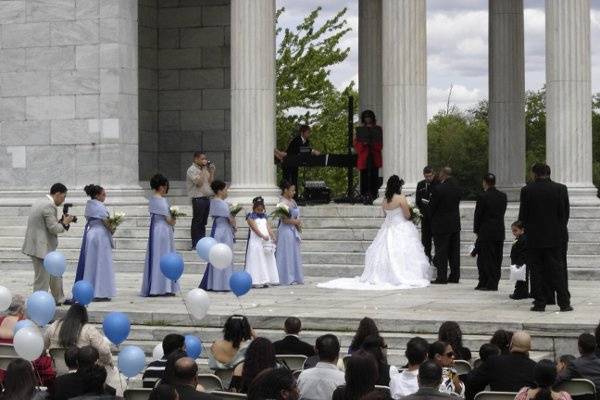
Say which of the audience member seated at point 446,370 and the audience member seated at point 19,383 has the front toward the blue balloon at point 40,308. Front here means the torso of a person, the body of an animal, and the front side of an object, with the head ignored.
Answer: the audience member seated at point 19,383

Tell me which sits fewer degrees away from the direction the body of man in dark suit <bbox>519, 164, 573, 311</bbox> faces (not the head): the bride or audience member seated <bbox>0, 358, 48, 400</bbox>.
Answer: the bride

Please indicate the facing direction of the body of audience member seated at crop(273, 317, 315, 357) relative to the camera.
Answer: away from the camera

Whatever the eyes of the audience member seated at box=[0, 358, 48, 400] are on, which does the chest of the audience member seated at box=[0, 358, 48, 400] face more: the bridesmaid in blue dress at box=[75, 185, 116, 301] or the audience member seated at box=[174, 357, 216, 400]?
the bridesmaid in blue dress

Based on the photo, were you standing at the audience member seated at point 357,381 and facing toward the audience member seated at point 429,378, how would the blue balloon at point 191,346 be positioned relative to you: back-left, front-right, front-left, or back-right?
back-left

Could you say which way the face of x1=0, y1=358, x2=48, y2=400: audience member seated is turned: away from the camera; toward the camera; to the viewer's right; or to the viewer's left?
away from the camera

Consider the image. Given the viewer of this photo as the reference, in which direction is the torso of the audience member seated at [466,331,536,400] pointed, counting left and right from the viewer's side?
facing away from the viewer

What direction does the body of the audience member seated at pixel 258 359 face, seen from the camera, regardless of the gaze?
away from the camera

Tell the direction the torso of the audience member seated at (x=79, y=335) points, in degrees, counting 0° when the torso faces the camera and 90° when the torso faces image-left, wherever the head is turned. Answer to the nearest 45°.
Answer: approximately 180°

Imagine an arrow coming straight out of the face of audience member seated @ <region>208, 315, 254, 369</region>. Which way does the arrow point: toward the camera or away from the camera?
away from the camera

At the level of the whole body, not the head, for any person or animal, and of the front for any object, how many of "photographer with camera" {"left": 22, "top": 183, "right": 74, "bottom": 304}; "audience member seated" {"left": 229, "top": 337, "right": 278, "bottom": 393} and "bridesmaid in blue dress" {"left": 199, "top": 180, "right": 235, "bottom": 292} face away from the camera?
1

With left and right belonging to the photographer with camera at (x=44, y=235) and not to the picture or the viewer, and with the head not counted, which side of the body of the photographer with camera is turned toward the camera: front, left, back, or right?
right
